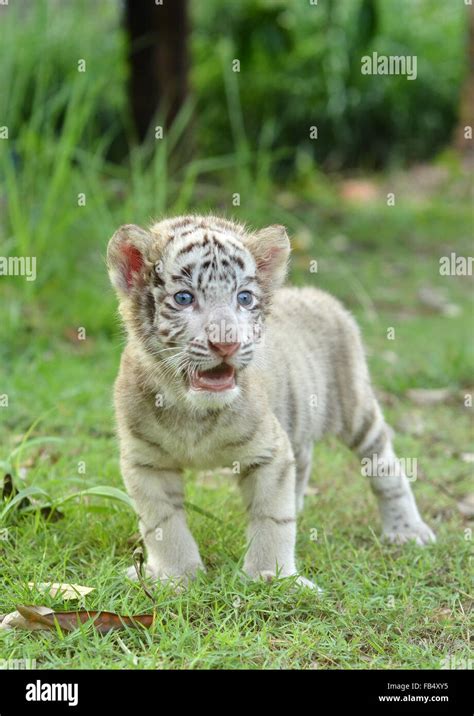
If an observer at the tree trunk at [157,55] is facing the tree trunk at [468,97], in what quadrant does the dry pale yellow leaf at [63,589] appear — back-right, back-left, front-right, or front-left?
back-right

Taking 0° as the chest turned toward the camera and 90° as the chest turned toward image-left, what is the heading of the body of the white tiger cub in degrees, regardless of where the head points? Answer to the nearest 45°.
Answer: approximately 45°

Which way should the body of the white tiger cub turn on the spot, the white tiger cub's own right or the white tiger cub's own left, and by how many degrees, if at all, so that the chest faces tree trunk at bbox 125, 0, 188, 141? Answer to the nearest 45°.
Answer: approximately 135° to the white tiger cub's own right

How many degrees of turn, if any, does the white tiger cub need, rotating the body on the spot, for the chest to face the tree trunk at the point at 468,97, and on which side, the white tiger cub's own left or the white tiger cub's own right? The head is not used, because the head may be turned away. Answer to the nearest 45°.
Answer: approximately 135° to the white tiger cub's own right
